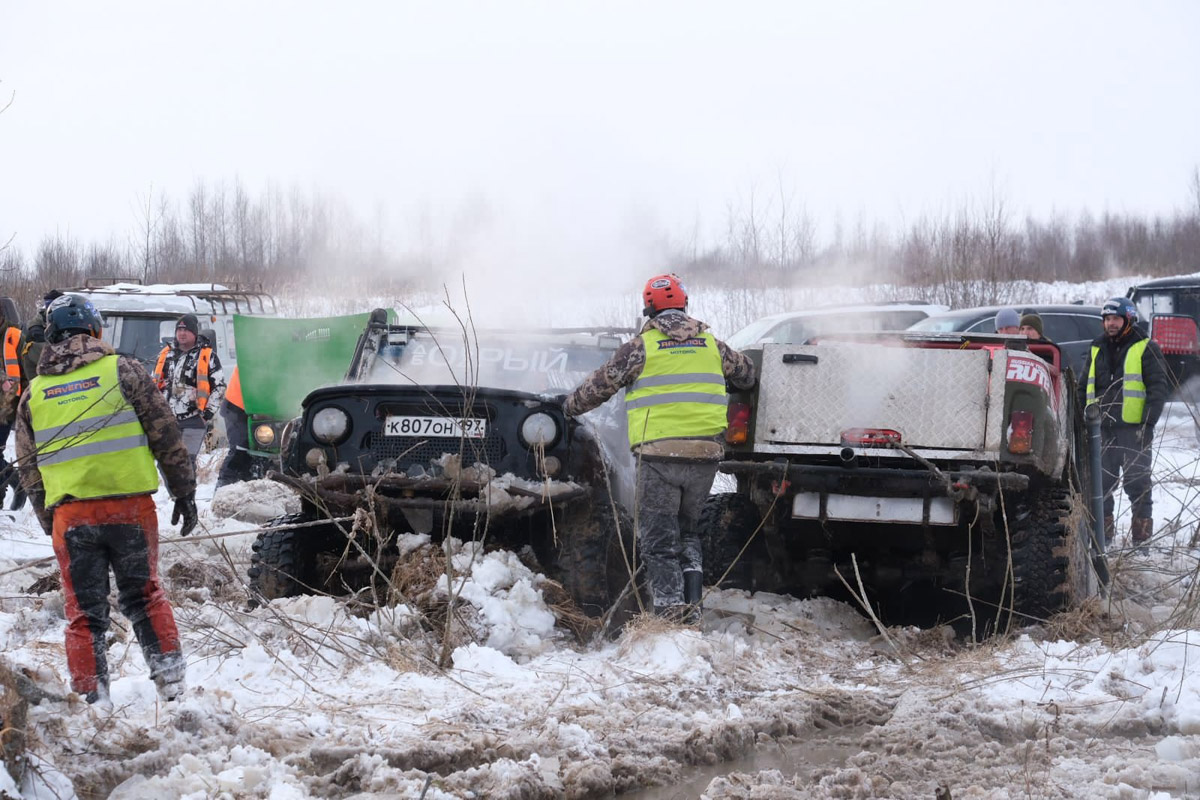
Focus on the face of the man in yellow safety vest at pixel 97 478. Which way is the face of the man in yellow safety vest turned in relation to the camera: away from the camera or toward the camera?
away from the camera

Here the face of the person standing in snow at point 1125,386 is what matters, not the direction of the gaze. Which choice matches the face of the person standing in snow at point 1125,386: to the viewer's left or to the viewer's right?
to the viewer's left

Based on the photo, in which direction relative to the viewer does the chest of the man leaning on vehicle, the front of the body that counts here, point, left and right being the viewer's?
facing away from the viewer

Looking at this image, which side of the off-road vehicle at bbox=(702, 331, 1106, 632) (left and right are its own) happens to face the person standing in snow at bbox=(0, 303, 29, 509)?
left

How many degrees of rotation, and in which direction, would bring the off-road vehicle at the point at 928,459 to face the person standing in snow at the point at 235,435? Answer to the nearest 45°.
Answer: approximately 45° to its left

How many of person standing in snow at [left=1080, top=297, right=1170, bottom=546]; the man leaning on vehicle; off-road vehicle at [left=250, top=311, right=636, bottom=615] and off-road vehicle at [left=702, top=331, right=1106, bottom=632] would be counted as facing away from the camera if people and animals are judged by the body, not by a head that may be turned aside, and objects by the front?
2

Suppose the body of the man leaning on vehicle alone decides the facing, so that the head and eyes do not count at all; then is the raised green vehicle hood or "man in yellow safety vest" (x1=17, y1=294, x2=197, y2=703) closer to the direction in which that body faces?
the raised green vehicle hood

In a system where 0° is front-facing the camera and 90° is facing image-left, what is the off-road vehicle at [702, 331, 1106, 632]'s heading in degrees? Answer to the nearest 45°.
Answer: approximately 180°

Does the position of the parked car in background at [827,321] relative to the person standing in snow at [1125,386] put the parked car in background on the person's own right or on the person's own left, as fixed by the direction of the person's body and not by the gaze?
on the person's own right

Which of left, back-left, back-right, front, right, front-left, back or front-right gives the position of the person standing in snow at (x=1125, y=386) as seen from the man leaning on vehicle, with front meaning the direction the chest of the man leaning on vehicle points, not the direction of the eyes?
front-right
